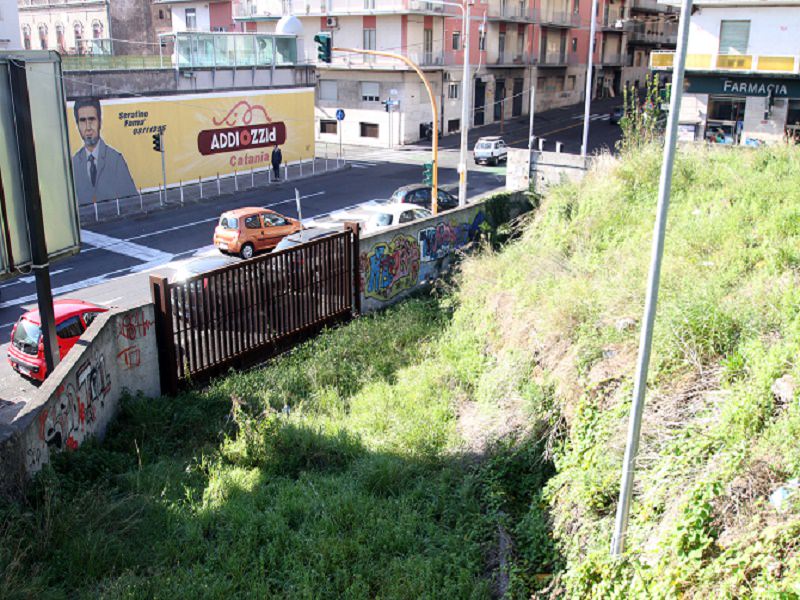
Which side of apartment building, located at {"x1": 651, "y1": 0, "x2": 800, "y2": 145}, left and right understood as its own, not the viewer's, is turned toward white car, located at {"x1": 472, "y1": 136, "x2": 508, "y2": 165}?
right

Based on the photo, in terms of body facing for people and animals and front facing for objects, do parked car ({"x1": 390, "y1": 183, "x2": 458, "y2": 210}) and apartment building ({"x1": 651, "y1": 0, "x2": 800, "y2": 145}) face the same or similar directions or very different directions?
very different directions

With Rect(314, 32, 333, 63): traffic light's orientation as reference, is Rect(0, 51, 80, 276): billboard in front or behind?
in front

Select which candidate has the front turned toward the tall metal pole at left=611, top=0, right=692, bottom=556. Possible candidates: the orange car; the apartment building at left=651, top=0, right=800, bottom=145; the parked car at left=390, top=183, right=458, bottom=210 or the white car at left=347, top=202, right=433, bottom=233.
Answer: the apartment building

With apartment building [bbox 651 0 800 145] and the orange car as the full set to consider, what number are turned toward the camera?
1

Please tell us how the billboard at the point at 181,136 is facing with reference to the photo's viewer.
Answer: facing the viewer and to the right of the viewer

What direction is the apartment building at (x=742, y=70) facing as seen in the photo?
toward the camera

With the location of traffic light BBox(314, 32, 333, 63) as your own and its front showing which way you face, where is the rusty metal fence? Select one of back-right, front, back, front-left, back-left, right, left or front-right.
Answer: front-left

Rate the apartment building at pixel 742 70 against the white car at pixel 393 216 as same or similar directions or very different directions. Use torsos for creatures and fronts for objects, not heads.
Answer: very different directions

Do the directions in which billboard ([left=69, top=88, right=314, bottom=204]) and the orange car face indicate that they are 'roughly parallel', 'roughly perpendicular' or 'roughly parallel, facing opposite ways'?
roughly perpendicular

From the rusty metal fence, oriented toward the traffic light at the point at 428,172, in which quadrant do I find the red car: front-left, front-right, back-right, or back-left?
back-left

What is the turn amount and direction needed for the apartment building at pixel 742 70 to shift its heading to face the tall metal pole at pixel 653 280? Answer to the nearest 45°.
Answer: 0° — it already faces it

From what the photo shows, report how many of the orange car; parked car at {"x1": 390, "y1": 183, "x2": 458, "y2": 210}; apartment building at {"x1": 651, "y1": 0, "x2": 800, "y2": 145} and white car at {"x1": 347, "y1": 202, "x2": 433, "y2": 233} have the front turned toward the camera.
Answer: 1
